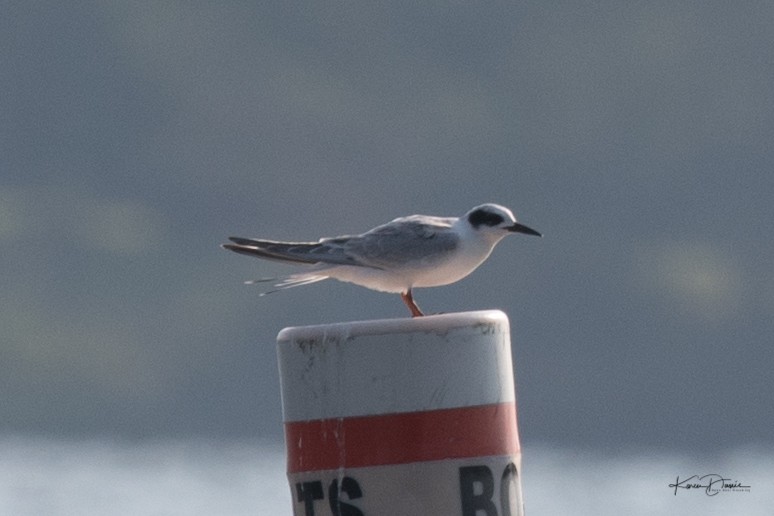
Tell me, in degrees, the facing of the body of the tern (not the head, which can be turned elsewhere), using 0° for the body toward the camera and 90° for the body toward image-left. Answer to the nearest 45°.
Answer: approximately 270°
